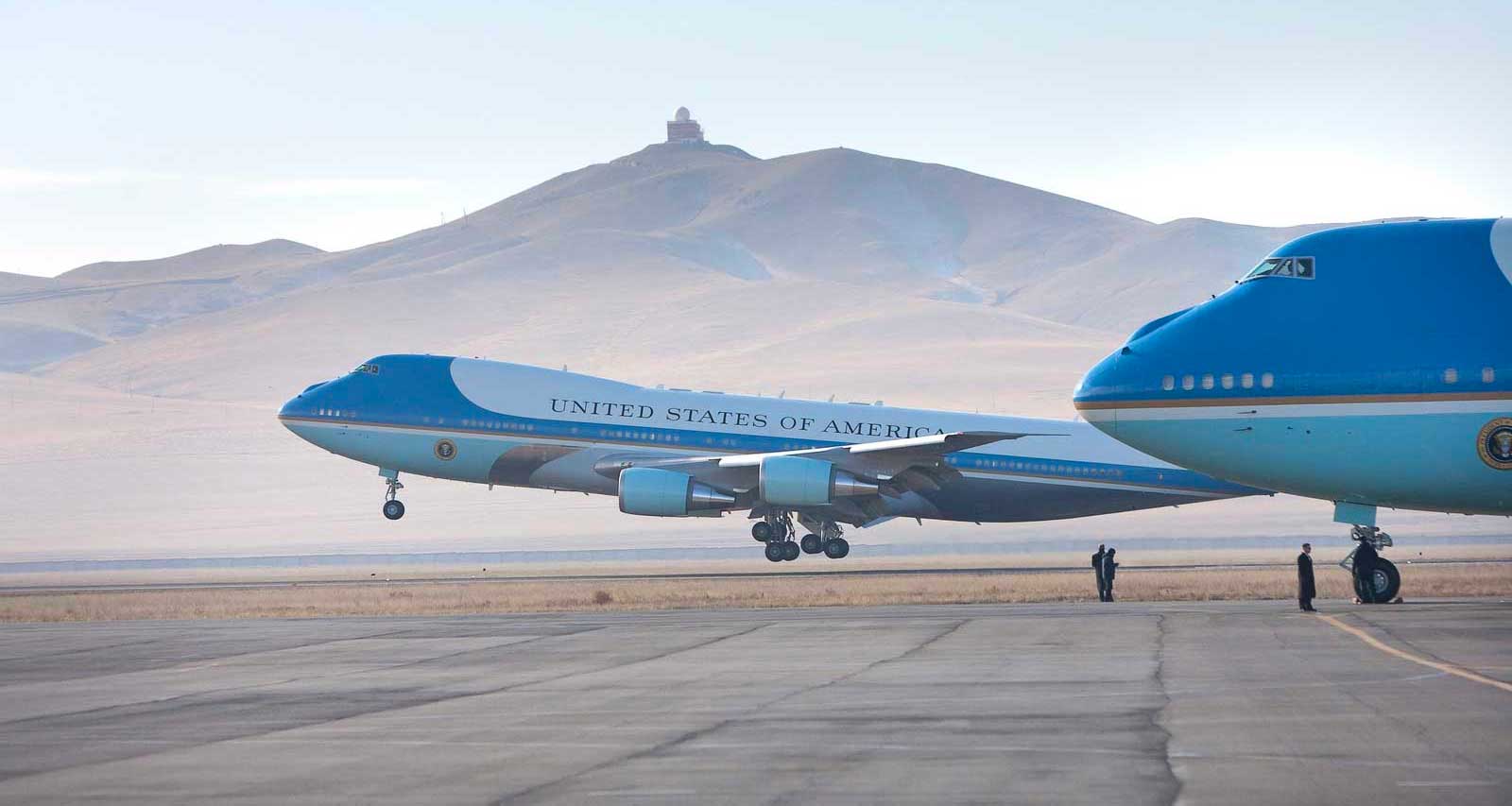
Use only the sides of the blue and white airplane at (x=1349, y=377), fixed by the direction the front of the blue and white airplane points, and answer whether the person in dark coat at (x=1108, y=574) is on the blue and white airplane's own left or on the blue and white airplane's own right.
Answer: on the blue and white airplane's own right

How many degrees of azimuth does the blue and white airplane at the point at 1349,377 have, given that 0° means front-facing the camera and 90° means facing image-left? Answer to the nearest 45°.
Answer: approximately 90°

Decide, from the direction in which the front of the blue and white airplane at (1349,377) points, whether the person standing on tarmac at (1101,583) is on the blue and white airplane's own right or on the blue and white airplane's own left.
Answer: on the blue and white airplane's own right
